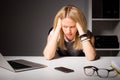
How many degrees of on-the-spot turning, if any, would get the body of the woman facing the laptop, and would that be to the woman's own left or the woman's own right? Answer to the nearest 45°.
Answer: approximately 45° to the woman's own right

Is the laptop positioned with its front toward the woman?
yes

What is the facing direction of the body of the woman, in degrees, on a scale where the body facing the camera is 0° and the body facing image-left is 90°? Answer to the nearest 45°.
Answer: approximately 0°

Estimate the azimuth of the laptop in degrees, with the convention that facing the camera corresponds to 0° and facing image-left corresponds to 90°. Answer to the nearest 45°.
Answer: approximately 225°

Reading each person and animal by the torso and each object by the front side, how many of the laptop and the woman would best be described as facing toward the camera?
1

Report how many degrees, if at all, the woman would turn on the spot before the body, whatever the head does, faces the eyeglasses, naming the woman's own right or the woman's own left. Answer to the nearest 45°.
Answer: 0° — they already face it

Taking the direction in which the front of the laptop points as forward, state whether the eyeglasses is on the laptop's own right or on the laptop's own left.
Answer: on the laptop's own right
